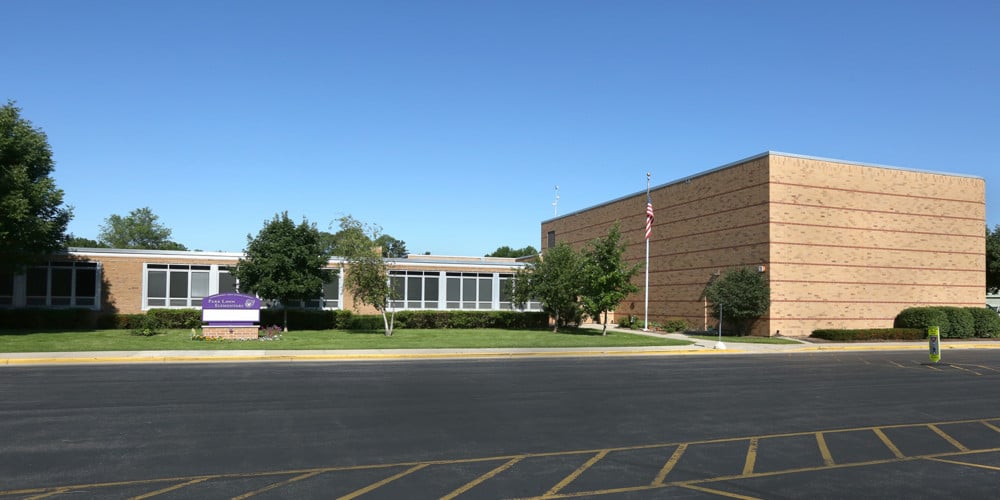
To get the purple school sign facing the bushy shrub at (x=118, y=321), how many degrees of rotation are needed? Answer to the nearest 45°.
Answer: approximately 135° to its right

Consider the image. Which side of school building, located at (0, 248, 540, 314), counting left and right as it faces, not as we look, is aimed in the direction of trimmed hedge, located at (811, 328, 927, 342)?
left

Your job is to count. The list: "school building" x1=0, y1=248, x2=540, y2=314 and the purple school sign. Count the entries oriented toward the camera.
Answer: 2

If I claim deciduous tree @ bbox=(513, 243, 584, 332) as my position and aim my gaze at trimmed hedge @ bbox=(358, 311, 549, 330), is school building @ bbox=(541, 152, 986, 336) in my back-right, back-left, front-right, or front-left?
back-right

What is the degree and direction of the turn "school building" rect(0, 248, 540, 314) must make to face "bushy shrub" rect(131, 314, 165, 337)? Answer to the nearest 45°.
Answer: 0° — it already faces it

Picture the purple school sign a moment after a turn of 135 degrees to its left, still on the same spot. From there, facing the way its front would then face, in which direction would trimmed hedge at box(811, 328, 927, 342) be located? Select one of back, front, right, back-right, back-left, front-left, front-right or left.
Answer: front-right

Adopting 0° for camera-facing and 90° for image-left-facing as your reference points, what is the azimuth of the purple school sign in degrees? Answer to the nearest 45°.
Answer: approximately 0°

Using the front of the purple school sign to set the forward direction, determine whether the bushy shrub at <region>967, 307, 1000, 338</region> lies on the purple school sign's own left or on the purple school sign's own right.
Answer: on the purple school sign's own left
